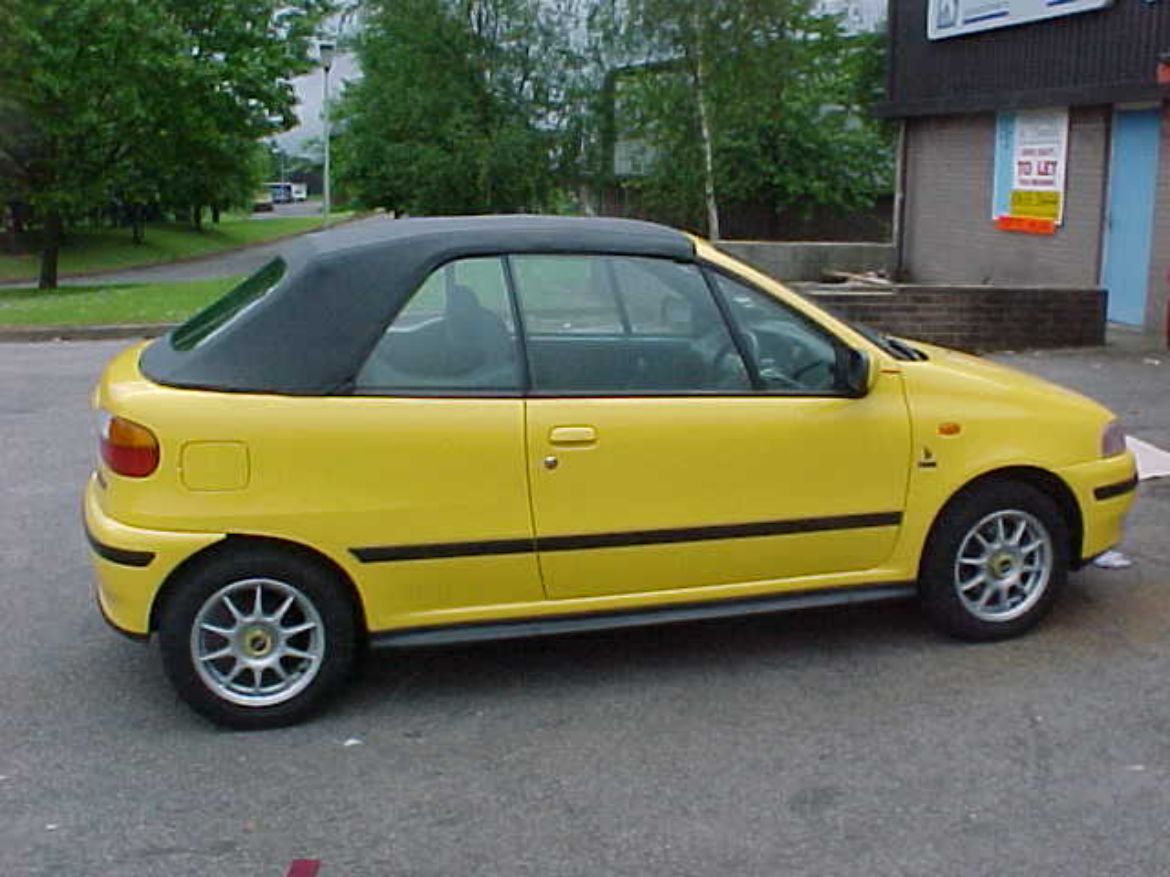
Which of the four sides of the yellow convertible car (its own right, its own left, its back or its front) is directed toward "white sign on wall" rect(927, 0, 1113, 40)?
left

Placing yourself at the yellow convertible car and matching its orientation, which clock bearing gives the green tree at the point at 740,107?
The green tree is roughly at 9 o'clock from the yellow convertible car.

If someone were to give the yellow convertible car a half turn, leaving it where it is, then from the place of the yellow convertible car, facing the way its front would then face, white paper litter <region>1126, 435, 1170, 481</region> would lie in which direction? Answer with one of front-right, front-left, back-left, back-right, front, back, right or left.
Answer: back-right

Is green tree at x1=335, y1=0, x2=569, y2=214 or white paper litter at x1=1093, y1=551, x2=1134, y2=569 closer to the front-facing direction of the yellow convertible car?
the white paper litter

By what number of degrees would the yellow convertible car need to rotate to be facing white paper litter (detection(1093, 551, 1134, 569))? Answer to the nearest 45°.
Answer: approximately 45° to its left

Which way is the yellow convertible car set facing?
to the viewer's right

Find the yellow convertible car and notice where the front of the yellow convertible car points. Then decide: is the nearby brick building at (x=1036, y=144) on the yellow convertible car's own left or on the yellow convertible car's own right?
on the yellow convertible car's own left

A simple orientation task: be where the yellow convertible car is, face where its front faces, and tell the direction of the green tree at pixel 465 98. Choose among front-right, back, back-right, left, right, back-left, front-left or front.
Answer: left
